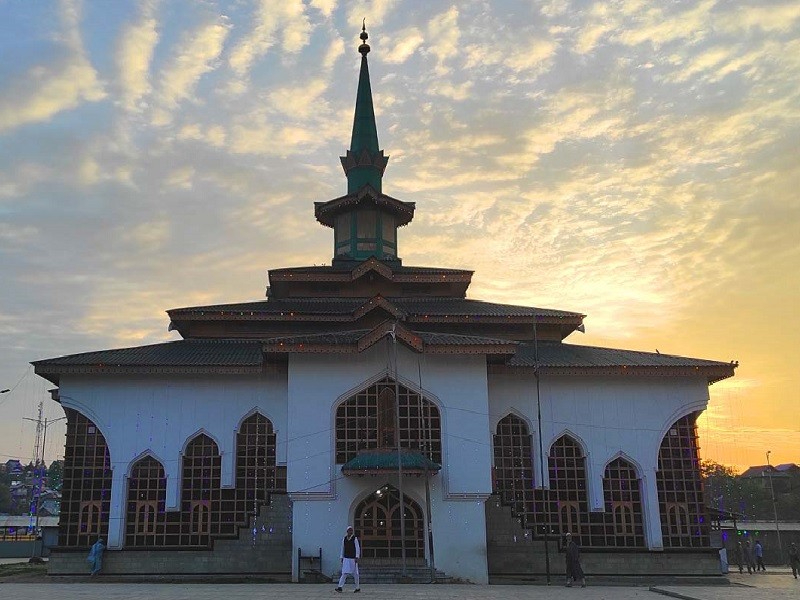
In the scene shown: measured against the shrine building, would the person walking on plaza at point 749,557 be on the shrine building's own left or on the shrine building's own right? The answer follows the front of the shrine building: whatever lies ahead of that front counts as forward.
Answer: on the shrine building's own left

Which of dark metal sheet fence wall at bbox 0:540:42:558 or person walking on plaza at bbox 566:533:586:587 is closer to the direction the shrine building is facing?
the person walking on plaza

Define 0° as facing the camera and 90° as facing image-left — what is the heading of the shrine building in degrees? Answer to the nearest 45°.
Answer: approximately 0°

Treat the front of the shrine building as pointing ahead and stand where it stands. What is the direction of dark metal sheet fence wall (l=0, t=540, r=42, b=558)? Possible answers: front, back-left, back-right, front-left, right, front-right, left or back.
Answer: back-right

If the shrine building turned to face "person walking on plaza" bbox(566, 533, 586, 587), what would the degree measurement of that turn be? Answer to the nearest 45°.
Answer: approximately 45° to its left
